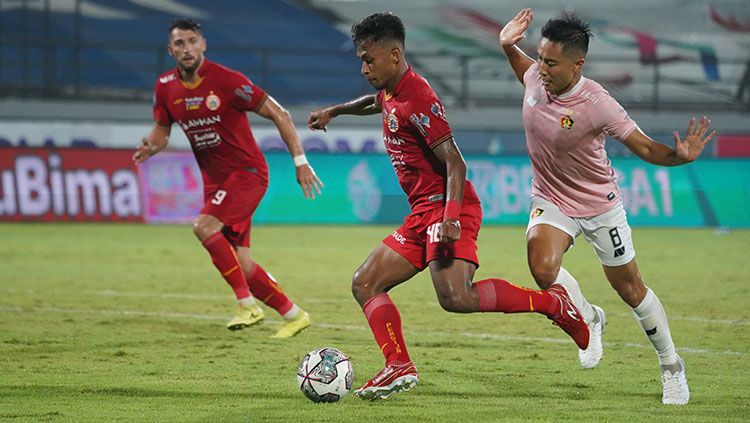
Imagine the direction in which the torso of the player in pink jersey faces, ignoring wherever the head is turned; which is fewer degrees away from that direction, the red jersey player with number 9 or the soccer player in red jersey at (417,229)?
the soccer player in red jersey

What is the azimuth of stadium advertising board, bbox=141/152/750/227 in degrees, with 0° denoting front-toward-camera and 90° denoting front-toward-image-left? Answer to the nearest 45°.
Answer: approximately 0°

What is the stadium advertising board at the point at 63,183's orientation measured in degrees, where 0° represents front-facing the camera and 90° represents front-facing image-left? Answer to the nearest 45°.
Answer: approximately 0°

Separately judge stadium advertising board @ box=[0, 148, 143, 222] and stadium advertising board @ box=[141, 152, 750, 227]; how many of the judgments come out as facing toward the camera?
2
